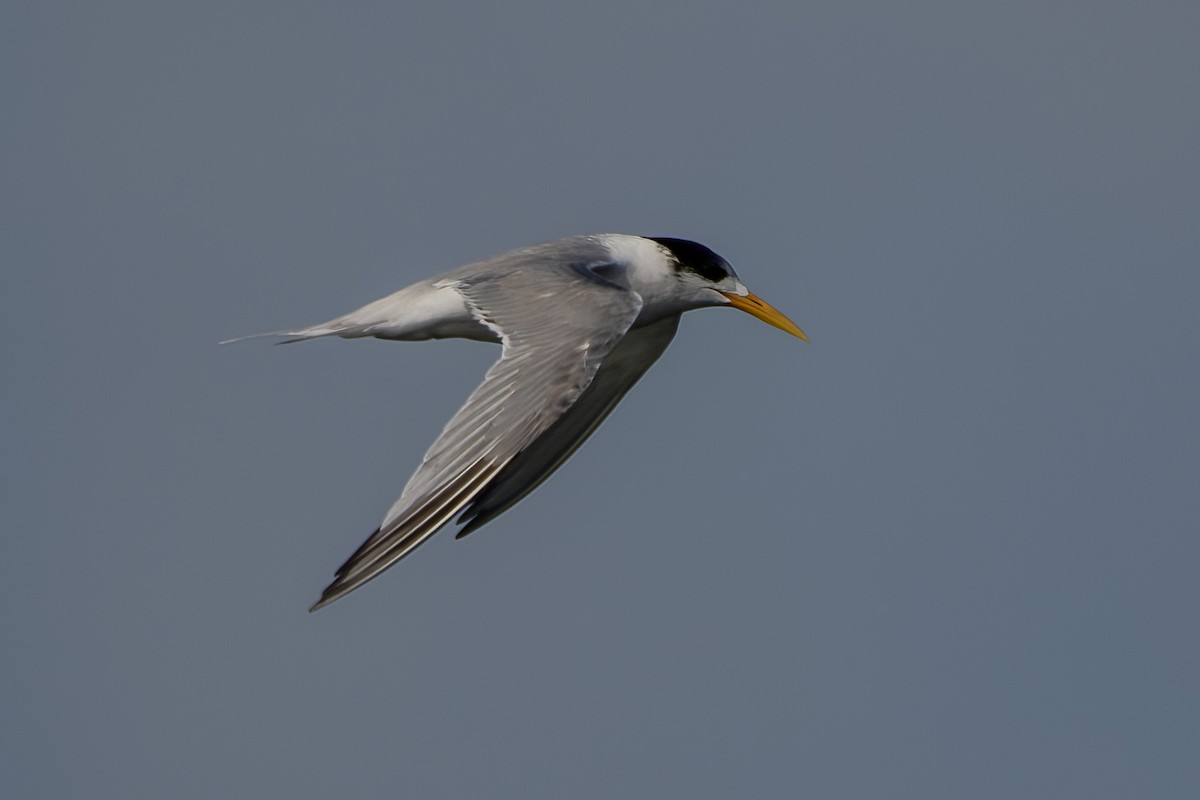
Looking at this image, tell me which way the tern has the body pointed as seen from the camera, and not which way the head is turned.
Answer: to the viewer's right
